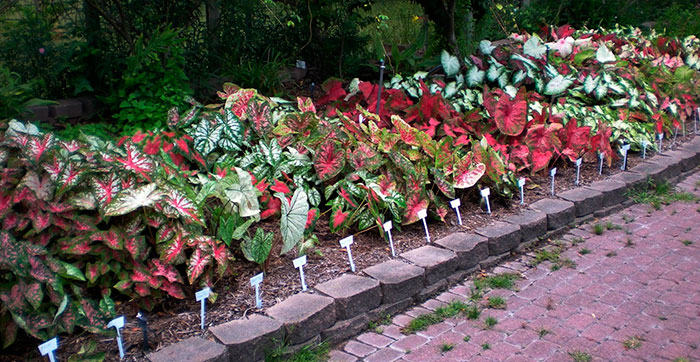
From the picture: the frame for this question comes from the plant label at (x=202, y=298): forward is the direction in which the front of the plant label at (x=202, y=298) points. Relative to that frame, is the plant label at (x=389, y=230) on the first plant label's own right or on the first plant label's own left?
on the first plant label's own left

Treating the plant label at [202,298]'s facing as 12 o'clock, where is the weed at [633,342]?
The weed is roughly at 11 o'clock from the plant label.

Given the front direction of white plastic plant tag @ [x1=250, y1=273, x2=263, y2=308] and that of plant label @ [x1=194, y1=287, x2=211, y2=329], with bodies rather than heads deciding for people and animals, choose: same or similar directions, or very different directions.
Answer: same or similar directions

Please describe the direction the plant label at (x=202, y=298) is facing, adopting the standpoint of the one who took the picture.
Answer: facing the viewer and to the right of the viewer

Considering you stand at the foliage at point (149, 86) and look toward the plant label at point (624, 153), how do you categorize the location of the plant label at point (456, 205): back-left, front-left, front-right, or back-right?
front-right

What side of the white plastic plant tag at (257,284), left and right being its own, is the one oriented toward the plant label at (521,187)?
left

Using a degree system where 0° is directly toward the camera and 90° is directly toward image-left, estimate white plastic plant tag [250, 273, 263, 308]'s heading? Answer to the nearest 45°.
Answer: approximately 315°

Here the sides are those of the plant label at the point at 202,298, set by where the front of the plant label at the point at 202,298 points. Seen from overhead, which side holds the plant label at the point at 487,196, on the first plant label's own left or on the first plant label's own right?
on the first plant label's own left

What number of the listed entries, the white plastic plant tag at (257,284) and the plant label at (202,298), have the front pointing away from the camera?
0
